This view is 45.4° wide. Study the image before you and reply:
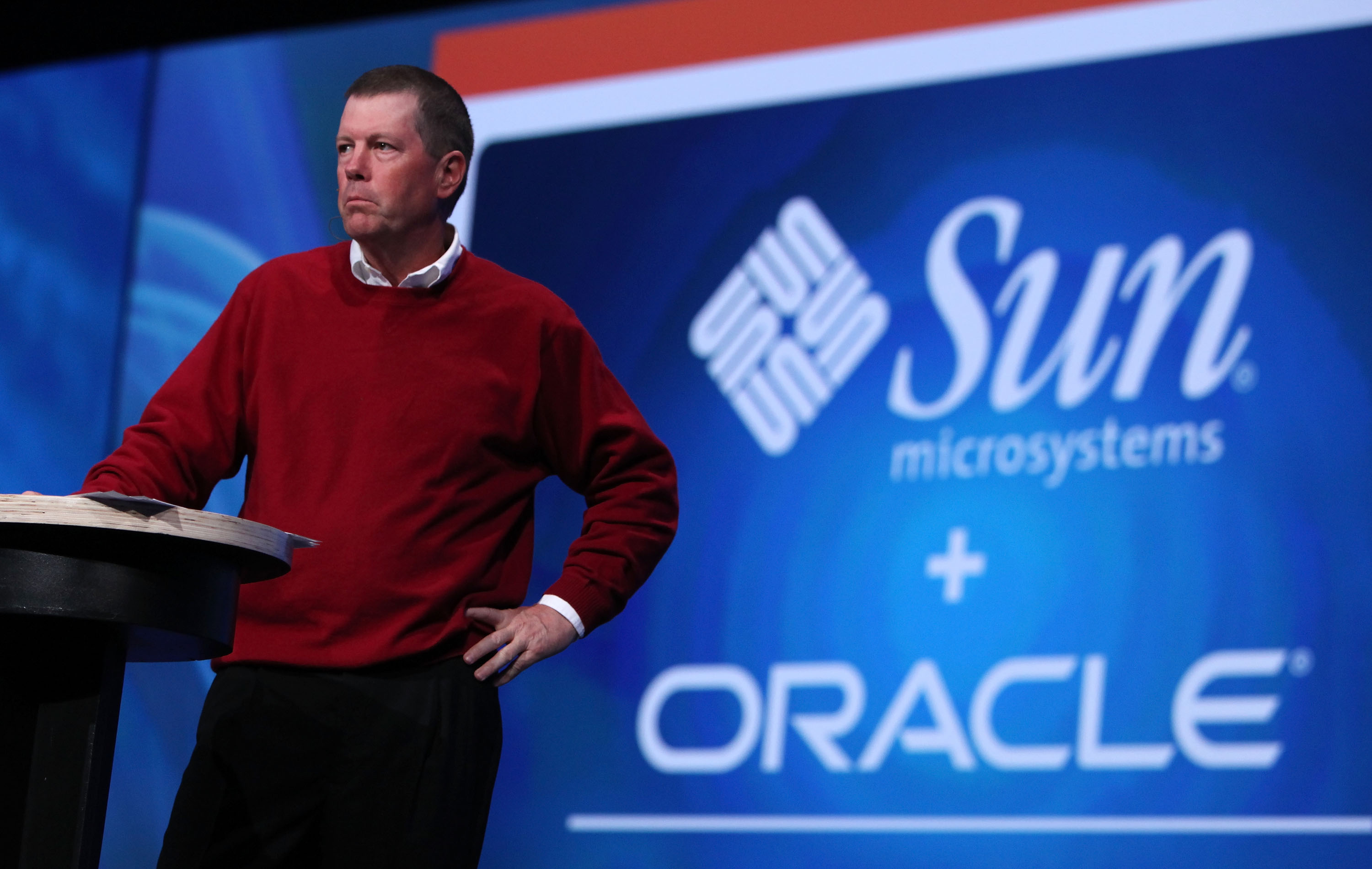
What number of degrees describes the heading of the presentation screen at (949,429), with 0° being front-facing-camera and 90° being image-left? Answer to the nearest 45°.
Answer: approximately 45°

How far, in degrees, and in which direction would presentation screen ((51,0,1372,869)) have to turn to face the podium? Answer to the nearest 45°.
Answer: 0° — it already faces it
